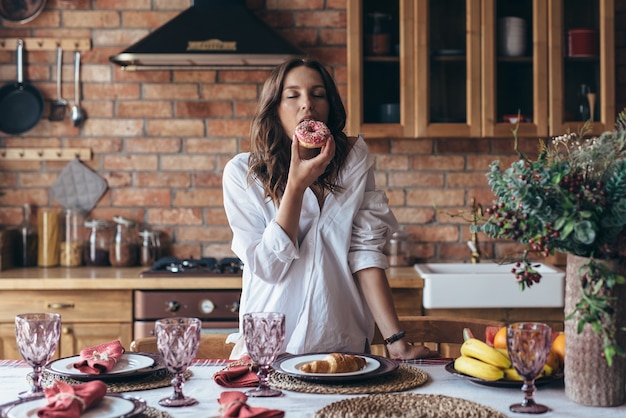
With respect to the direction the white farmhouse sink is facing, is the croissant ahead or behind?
ahead

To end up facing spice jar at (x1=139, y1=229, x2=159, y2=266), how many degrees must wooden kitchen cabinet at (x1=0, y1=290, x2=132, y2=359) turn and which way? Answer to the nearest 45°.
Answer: approximately 135° to its left

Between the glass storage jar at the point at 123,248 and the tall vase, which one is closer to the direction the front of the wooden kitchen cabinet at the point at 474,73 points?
the tall vase

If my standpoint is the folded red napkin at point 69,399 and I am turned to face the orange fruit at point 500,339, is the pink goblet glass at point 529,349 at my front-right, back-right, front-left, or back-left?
front-right

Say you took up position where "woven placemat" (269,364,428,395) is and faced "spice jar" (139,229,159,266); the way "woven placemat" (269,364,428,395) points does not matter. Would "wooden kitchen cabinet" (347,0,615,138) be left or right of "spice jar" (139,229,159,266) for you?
right

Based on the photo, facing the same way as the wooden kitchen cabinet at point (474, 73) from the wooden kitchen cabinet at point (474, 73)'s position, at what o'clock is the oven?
The oven is roughly at 2 o'clock from the wooden kitchen cabinet.

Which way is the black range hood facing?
toward the camera

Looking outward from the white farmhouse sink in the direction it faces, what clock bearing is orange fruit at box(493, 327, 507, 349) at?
The orange fruit is roughly at 12 o'clock from the white farmhouse sink.

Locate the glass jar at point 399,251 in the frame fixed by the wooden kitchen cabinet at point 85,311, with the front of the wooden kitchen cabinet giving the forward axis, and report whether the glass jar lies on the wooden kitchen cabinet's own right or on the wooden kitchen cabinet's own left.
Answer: on the wooden kitchen cabinet's own left

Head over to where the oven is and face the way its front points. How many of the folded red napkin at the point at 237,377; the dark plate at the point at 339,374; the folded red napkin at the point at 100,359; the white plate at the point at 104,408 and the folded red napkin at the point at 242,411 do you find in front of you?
5

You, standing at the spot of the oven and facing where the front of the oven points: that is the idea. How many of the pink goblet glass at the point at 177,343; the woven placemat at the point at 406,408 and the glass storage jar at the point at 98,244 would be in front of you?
2

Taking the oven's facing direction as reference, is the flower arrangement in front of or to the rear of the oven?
in front

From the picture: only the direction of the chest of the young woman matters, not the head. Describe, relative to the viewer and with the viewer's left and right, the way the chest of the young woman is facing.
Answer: facing the viewer

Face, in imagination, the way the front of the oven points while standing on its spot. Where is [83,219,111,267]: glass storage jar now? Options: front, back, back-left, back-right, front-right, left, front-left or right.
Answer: back-right

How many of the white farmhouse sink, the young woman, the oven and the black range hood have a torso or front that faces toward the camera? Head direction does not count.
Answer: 4

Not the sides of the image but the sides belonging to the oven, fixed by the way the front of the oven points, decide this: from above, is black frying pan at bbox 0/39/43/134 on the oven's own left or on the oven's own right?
on the oven's own right

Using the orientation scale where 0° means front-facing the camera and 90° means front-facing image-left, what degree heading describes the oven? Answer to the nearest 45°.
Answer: approximately 0°

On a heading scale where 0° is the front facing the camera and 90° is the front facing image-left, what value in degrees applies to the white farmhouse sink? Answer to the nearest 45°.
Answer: approximately 0°
